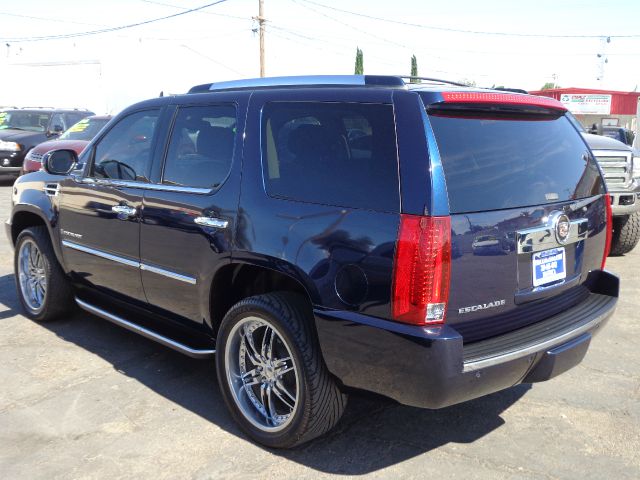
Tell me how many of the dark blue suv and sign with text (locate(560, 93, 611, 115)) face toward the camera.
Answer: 1

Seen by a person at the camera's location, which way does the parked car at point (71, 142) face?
facing the viewer and to the left of the viewer

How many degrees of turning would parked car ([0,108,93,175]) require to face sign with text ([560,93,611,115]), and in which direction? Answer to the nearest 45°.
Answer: approximately 180°

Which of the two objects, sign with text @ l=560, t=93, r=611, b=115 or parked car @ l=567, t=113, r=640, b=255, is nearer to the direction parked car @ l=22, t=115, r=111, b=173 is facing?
the parked car

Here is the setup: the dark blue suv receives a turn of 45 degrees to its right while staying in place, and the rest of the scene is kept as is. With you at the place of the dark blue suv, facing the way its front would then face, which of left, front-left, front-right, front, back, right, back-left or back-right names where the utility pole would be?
front

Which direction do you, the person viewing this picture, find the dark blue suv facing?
facing away from the viewer and to the left of the viewer

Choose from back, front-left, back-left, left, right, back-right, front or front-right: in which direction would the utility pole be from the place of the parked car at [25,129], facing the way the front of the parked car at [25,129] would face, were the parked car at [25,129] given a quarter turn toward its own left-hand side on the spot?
left

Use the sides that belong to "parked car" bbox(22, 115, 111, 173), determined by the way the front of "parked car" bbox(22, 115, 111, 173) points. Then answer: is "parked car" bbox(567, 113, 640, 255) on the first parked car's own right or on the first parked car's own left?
on the first parked car's own left

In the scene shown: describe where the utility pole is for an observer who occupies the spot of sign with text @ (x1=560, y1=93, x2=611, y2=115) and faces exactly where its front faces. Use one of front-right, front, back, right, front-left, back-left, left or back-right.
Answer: front-right

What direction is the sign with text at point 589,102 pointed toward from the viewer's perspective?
toward the camera

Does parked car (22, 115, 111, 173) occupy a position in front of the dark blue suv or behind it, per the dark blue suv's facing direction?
in front

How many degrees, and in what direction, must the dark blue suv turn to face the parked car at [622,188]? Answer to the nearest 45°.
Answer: approximately 90° to its right

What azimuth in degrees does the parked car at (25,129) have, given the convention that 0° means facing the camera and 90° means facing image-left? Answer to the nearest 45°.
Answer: approximately 45°

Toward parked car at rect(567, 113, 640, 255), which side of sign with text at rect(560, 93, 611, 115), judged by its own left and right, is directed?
front
